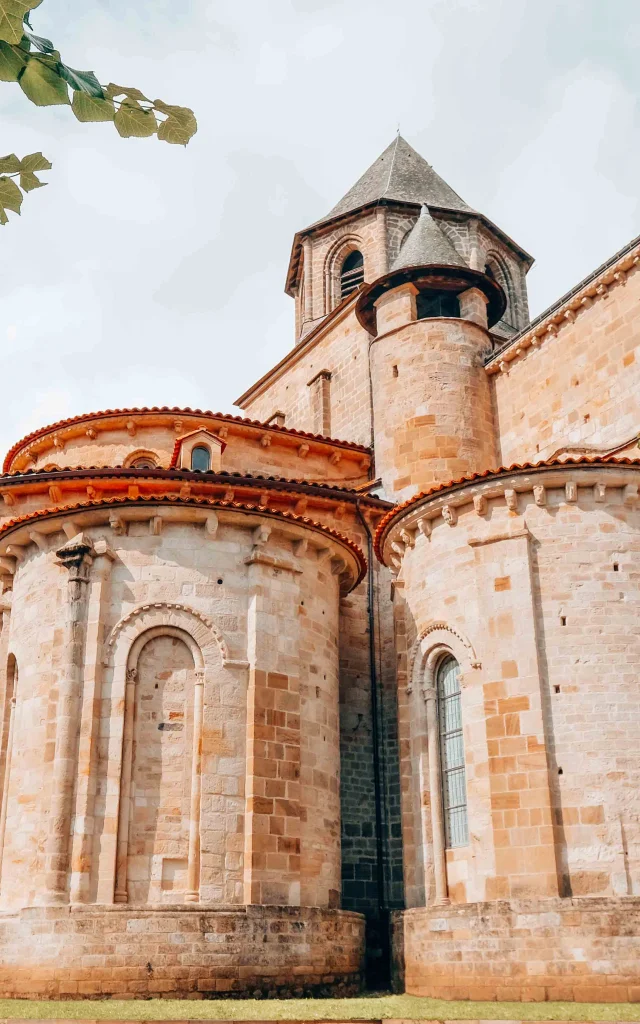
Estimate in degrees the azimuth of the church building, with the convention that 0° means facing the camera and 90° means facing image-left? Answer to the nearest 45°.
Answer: approximately 225°
